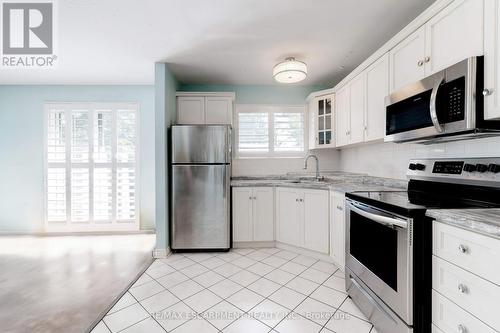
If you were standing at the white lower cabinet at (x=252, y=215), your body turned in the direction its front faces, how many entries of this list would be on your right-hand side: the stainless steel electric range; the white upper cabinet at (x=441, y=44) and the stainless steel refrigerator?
1

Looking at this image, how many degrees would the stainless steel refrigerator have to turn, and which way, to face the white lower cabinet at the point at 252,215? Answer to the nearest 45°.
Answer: approximately 90° to its left

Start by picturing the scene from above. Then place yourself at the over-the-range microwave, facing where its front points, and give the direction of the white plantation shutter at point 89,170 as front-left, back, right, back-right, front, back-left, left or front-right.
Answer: front-right

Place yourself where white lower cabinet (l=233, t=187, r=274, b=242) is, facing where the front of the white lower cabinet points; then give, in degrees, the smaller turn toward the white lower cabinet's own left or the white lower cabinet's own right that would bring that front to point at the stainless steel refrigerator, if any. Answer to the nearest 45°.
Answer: approximately 90° to the white lower cabinet's own right

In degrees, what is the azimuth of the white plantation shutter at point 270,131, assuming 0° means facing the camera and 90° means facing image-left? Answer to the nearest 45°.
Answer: approximately 0°

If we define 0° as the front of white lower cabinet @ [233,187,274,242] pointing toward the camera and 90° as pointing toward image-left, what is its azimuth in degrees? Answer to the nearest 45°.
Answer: approximately 0°
